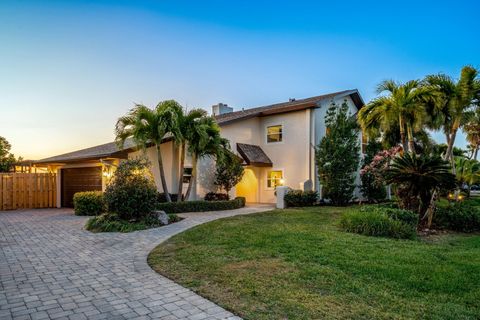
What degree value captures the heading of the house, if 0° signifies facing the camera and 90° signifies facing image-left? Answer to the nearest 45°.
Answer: approximately 45°

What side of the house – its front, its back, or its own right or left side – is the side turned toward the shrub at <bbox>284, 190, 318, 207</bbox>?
left

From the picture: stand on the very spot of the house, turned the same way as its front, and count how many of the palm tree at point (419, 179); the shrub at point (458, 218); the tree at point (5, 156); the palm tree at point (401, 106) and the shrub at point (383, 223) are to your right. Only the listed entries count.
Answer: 1

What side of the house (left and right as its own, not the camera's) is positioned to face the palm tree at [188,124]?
front

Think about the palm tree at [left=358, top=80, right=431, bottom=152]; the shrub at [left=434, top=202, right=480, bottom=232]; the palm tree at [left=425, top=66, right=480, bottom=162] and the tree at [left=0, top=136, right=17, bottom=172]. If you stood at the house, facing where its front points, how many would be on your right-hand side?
1

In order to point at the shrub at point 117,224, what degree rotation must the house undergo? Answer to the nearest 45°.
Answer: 0° — it already faces it

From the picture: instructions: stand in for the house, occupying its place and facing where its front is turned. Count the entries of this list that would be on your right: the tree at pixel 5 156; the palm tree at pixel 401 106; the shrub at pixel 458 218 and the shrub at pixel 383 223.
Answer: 1

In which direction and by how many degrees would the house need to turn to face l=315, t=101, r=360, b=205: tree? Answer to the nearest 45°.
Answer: approximately 90° to its left

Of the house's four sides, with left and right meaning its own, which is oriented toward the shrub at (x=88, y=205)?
front

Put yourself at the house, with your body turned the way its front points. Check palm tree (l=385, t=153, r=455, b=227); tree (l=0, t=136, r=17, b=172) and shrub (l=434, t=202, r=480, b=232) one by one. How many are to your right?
1

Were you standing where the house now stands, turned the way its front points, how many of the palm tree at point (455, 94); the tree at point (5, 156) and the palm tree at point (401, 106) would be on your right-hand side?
1

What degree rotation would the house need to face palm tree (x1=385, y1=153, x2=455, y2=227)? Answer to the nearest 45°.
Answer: approximately 45° to its left
